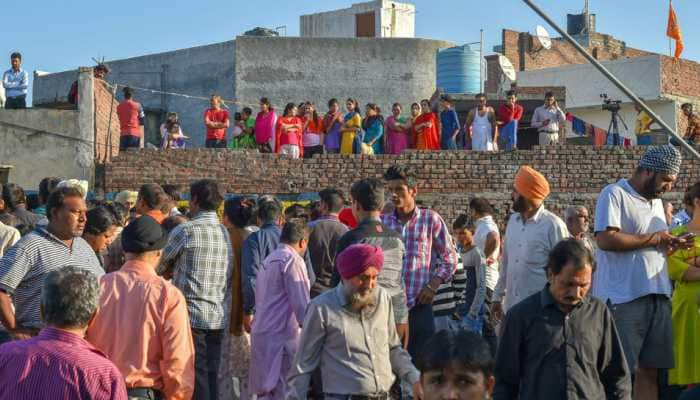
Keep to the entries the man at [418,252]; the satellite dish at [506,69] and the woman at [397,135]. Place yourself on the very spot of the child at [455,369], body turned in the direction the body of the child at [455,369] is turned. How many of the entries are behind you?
3

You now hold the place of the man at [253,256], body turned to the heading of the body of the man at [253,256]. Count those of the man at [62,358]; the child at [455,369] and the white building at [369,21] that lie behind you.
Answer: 2

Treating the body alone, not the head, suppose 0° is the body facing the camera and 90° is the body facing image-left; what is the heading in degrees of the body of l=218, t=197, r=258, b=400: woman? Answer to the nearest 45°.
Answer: approximately 180°

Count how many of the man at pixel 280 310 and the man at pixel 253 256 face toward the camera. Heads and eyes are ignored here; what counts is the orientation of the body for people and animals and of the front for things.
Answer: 0

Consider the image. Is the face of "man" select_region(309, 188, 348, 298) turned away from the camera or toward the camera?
away from the camera

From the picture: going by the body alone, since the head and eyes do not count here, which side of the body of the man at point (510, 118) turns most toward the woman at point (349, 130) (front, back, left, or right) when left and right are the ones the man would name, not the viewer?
right

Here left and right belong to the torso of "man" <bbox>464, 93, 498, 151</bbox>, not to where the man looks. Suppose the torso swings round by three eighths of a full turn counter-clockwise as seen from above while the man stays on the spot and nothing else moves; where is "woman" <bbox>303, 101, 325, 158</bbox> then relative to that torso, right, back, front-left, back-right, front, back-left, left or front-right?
back-left

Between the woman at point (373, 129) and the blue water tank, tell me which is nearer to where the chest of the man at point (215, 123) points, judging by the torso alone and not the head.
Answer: the woman

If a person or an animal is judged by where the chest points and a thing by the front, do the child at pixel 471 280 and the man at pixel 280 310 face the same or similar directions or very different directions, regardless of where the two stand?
very different directions

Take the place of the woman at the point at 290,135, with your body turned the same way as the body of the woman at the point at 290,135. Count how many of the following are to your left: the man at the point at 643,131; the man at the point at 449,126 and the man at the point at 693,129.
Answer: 3

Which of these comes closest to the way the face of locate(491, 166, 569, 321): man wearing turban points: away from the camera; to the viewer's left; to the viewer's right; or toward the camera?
to the viewer's left

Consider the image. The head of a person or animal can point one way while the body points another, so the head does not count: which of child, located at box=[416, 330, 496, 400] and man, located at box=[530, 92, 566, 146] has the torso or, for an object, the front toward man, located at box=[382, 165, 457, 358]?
man, located at box=[530, 92, 566, 146]

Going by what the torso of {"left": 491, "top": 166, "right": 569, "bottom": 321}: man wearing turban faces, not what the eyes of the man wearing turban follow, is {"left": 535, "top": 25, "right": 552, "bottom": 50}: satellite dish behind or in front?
behind
